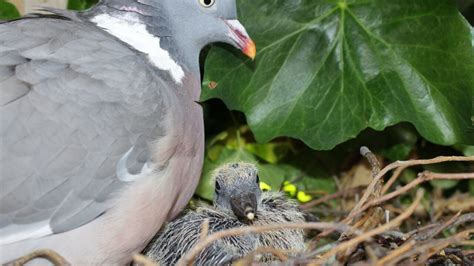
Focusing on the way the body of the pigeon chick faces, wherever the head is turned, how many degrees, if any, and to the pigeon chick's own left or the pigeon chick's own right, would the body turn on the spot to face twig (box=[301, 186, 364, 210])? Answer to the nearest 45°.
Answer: approximately 135° to the pigeon chick's own left

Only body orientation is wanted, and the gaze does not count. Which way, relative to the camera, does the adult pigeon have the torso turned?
to the viewer's right

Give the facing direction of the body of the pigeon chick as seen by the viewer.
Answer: toward the camera

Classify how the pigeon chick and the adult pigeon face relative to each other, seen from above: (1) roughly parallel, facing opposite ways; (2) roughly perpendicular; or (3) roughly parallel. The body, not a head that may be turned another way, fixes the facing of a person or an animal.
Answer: roughly perpendicular

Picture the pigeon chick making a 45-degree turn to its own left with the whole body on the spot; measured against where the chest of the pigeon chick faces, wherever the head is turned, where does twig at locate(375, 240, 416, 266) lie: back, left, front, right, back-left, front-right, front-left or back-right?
front

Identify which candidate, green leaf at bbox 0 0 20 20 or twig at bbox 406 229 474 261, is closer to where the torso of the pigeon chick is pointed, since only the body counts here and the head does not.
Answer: the twig

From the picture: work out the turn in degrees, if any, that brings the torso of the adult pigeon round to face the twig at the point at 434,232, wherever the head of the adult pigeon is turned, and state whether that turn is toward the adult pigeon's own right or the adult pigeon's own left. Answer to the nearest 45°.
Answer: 0° — it already faces it

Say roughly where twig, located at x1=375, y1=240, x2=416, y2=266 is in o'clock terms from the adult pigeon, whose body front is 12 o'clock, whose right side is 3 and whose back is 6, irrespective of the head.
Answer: The twig is roughly at 1 o'clock from the adult pigeon.

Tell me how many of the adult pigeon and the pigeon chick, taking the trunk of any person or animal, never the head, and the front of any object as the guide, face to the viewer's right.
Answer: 1

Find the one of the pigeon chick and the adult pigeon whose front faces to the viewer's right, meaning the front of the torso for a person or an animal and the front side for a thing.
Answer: the adult pigeon

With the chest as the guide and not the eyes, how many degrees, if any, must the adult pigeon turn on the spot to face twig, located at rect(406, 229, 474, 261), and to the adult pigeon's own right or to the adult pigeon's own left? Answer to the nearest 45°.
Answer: approximately 45° to the adult pigeon's own right

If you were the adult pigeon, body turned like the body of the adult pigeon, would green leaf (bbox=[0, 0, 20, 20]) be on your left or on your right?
on your left
